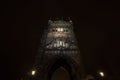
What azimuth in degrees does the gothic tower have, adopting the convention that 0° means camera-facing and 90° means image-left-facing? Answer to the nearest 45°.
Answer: approximately 0°
